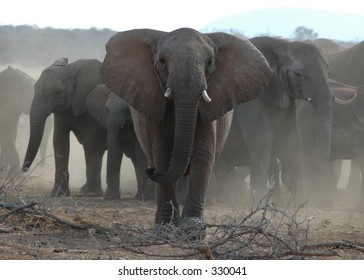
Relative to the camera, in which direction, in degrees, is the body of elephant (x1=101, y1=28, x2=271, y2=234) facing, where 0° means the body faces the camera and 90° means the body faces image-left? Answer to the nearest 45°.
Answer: approximately 0°

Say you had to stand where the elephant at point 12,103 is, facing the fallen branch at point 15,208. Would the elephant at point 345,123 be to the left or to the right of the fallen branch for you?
left

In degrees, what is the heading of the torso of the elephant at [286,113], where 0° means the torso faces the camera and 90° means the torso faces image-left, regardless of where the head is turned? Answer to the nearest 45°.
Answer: approximately 315°

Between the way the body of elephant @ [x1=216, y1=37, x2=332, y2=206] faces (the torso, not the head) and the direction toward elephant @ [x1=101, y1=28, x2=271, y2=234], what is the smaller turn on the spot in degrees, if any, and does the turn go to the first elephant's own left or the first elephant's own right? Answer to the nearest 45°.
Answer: approximately 45° to the first elephant's own right
